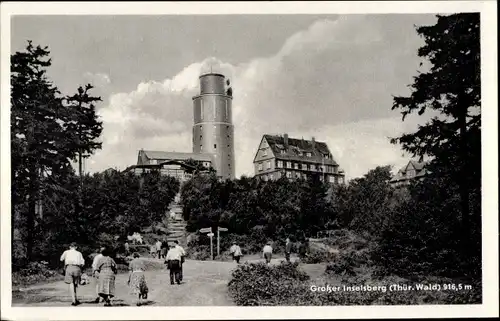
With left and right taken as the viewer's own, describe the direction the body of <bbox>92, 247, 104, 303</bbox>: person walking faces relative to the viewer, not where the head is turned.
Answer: facing away from the viewer

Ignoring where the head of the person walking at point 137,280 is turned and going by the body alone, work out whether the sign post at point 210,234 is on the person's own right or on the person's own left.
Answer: on the person's own right

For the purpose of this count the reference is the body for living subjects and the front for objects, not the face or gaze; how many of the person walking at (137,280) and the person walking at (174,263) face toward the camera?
0

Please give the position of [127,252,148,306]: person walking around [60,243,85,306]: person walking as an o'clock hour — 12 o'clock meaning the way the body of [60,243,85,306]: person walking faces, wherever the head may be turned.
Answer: [127,252,148,306]: person walking is roughly at 3 o'clock from [60,243,85,306]: person walking.

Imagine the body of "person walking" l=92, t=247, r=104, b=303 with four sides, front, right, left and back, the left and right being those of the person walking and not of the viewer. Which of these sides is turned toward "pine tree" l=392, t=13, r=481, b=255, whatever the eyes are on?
right

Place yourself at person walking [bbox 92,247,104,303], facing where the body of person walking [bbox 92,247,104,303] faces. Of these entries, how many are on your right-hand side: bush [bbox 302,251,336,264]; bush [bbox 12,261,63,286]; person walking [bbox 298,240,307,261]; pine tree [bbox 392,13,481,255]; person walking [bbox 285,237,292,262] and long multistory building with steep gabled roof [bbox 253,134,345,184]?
5

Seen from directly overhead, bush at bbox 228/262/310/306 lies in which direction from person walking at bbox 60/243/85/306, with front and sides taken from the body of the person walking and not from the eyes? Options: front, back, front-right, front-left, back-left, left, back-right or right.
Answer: right

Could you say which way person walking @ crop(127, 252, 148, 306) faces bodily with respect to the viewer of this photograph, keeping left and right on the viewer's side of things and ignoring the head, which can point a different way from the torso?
facing away from the viewer

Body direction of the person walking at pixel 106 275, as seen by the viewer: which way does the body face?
away from the camera

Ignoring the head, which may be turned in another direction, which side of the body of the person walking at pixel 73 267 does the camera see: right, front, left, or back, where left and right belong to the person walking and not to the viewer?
back

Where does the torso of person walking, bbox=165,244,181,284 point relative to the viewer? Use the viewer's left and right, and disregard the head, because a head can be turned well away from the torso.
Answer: facing away from the viewer
